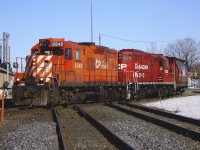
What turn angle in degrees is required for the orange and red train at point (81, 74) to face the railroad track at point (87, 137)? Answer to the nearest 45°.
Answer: approximately 45° to its left

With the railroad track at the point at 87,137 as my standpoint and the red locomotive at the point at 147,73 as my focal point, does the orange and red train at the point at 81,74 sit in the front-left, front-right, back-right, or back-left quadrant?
front-left

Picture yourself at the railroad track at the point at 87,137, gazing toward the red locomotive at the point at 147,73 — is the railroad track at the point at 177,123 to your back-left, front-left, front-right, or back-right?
front-right

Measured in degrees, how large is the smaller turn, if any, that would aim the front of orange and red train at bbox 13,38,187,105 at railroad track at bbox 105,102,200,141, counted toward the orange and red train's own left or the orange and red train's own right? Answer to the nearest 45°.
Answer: approximately 90° to the orange and red train's own left
